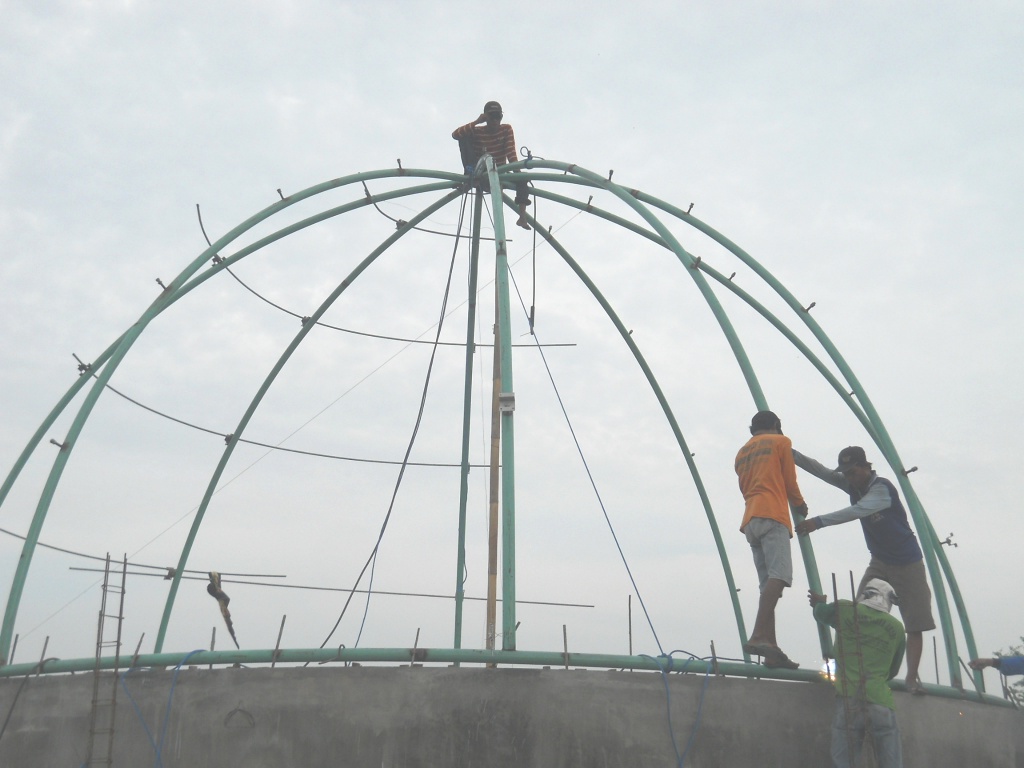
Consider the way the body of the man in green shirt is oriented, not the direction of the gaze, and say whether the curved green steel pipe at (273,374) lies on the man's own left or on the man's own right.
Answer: on the man's own left

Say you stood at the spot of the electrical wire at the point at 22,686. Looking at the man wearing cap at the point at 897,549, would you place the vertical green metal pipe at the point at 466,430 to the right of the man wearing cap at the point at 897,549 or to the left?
left

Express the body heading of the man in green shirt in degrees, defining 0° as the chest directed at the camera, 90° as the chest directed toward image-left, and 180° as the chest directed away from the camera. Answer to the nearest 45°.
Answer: approximately 180°

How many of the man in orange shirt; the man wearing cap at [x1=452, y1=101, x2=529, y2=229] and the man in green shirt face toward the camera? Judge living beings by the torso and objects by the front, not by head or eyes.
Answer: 1

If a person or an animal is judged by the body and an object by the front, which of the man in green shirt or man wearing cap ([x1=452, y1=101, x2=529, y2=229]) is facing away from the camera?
the man in green shirt

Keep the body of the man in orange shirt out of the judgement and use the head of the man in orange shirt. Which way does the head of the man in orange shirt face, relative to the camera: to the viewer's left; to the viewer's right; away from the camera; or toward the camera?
away from the camera

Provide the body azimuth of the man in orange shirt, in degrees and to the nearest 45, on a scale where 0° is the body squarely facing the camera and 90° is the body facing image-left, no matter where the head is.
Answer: approximately 225°

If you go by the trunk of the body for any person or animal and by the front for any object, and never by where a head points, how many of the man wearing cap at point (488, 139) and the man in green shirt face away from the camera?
1

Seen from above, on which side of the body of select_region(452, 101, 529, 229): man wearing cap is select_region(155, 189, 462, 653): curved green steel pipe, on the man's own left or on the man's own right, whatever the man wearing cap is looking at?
on the man's own right

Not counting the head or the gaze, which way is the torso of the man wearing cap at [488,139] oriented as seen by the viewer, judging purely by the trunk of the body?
toward the camera
